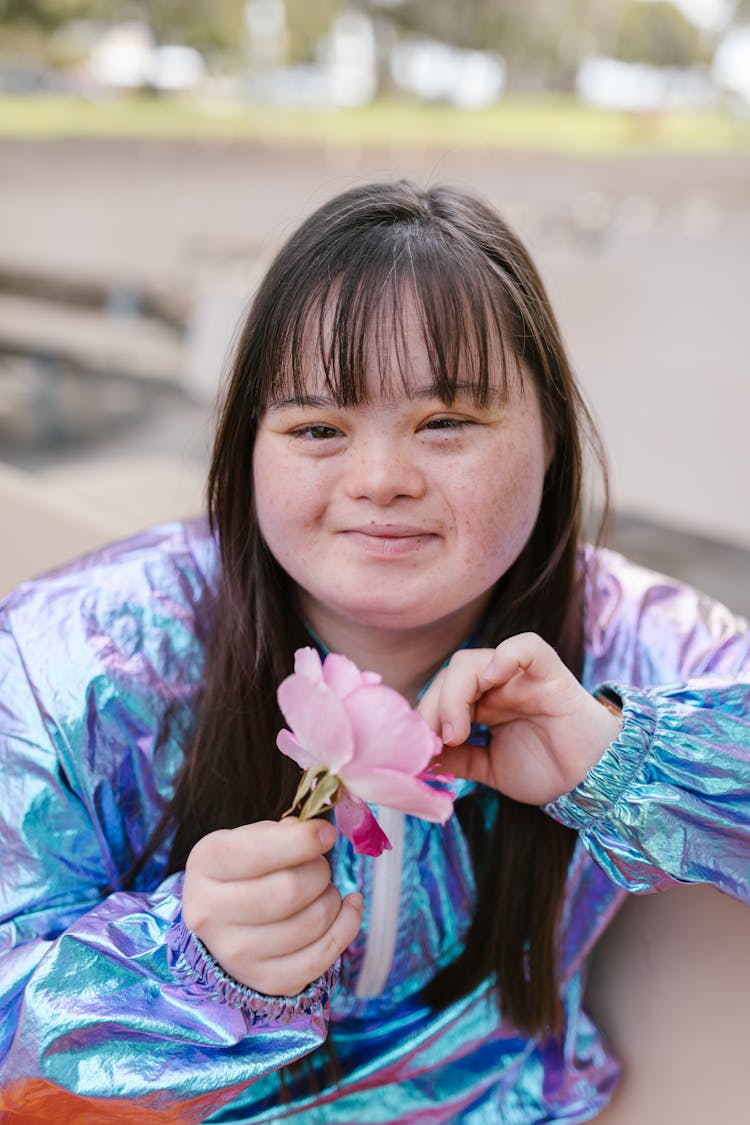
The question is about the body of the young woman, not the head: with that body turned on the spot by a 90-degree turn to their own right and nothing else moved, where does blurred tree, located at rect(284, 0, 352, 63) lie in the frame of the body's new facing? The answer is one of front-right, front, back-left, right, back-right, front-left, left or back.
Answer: right

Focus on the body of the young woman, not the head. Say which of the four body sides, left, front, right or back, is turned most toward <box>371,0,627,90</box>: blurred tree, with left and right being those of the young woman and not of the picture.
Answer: back

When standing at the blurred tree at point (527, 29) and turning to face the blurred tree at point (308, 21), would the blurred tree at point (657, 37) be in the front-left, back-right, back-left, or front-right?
back-left

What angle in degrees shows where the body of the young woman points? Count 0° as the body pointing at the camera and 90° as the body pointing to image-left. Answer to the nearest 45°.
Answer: approximately 0°

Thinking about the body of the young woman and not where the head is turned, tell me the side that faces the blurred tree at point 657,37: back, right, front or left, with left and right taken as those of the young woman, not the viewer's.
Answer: back
